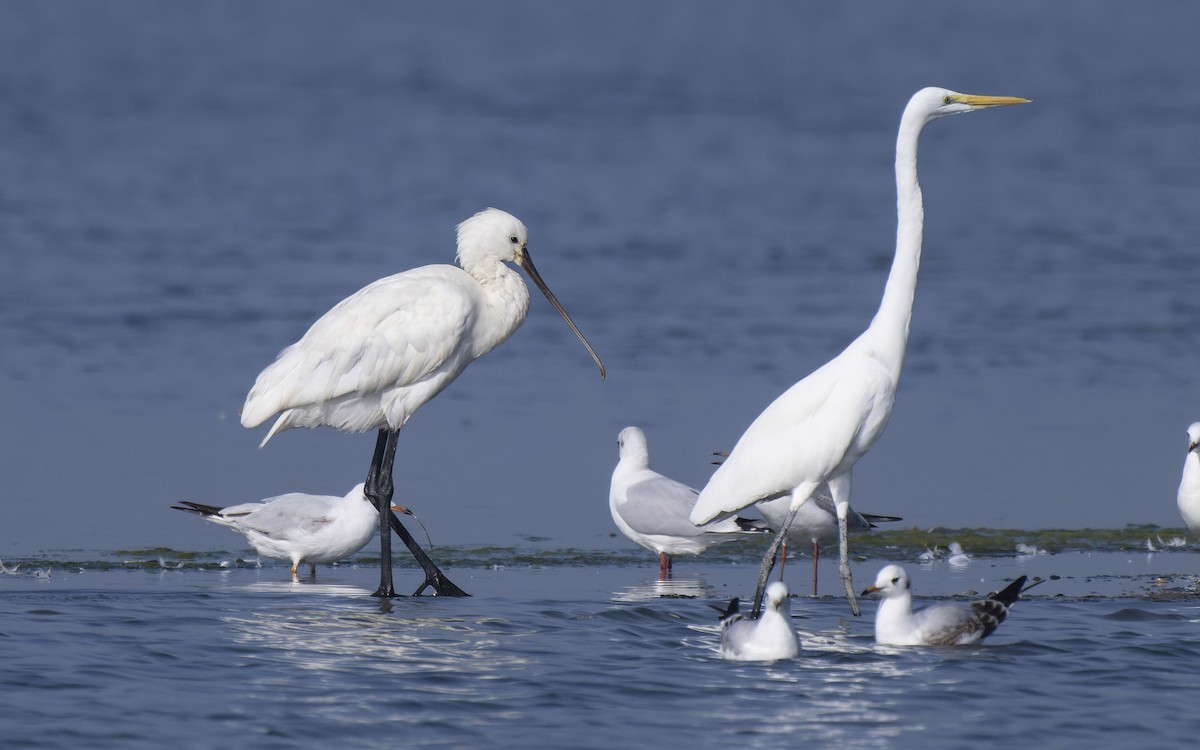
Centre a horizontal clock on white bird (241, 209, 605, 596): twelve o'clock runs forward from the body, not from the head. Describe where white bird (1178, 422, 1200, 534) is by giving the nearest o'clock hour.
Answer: white bird (1178, 422, 1200, 534) is roughly at 12 o'clock from white bird (241, 209, 605, 596).

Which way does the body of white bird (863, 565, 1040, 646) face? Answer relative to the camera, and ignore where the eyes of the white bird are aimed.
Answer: to the viewer's left

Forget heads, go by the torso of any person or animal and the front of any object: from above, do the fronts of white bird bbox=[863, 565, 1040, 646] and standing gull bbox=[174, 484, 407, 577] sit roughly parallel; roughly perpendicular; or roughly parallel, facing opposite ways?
roughly parallel, facing opposite ways

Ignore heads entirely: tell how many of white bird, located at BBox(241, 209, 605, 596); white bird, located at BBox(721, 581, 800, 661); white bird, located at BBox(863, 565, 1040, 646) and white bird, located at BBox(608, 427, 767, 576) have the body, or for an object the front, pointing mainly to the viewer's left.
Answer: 2

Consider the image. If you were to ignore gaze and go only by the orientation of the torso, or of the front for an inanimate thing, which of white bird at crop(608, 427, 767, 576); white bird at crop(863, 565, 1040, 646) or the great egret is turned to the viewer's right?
the great egret

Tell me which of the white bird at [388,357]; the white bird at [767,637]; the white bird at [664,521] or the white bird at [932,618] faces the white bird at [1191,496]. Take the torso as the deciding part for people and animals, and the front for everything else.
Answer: the white bird at [388,357]

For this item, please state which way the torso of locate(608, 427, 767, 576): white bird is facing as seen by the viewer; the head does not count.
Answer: to the viewer's left

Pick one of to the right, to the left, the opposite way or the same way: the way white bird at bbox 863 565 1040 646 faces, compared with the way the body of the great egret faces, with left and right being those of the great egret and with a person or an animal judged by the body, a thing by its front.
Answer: the opposite way

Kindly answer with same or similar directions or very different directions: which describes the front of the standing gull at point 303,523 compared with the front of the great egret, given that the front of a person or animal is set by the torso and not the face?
same or similar directions

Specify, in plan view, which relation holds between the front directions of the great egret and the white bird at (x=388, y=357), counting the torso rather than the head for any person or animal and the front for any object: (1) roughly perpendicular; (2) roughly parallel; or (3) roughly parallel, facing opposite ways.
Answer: roughly parallel

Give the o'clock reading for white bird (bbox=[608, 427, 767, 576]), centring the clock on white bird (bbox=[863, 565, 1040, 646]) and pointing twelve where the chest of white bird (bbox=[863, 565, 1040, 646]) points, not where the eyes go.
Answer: white bird (bbox=[608, 427, 767, 576]) is roughly at 2 o'clock from white bird (bbox=[863, 565, 1040, 646]).

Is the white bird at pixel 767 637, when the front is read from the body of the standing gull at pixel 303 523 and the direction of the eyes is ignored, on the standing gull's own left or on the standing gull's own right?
on the standing gull's own right

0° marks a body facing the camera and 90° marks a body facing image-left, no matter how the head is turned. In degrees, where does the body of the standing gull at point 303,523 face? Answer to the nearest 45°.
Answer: approximately 270°

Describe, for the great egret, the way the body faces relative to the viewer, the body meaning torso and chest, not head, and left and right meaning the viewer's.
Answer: facing to the right of the viewer

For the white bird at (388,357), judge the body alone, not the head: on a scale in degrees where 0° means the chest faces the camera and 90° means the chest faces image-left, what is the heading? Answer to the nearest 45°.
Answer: approximately 270°

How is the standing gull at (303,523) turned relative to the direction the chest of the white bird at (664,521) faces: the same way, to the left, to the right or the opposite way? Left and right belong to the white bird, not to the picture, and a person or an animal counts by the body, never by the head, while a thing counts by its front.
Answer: the opposite way
